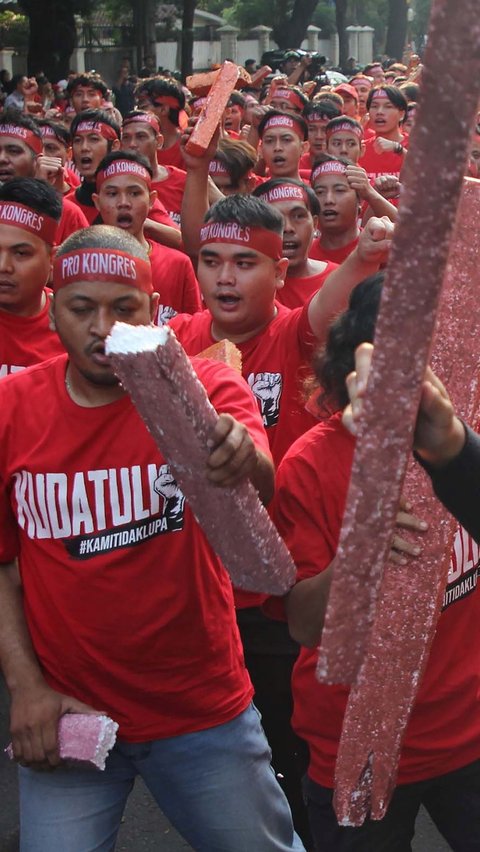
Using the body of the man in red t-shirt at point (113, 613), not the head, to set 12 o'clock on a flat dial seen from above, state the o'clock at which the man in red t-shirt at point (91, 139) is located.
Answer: the man in red t-shirt at point (91, 139) is roughly at 6 o'clock from the man in red t-shirt at point (113, 613).

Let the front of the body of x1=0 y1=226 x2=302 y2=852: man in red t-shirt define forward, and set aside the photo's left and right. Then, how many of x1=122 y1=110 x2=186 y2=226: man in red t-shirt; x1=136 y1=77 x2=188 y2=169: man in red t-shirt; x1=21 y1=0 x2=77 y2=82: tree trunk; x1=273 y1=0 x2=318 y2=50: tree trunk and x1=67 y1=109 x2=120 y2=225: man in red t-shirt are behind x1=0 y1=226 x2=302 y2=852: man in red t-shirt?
5

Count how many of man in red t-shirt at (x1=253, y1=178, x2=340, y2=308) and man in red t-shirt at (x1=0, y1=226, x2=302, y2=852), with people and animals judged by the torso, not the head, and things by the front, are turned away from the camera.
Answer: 0

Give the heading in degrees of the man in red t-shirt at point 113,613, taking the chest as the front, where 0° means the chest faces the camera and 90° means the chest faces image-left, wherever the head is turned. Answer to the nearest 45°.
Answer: approximately 0°

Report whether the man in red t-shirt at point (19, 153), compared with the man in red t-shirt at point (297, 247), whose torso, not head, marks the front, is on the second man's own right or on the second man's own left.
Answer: on the second man's own right

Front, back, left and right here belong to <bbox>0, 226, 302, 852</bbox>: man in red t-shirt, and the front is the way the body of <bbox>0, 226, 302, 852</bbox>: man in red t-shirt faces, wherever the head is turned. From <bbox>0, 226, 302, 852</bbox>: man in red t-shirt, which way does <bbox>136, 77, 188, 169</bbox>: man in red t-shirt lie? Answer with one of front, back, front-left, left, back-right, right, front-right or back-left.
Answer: back

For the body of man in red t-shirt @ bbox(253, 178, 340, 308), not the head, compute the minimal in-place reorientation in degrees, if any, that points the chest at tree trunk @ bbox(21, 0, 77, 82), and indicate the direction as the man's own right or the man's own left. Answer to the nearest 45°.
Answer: approximately 135° to the man's own right

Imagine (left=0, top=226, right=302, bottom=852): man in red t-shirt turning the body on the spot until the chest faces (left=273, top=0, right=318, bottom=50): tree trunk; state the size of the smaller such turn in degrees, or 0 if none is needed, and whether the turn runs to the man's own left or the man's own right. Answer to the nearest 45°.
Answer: approximately 180°

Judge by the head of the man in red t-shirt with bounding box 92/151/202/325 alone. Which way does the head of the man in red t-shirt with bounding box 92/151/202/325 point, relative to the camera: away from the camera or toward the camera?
toward the camera

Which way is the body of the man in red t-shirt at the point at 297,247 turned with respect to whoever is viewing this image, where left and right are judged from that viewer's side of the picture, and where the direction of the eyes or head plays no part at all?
facing the viewer and to the left of the viewer

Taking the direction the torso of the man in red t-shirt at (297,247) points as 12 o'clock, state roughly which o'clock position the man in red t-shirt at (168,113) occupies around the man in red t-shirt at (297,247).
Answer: the man in red t-shirt at (168,113) is roughly at 4 o'clock from the man in red t-shirt at (297,247).
